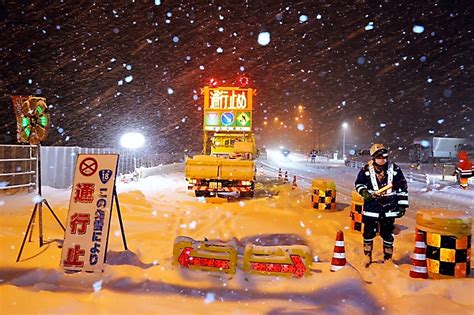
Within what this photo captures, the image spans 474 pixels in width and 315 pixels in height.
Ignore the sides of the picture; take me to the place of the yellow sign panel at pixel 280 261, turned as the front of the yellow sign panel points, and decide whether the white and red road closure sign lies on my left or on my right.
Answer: on my right

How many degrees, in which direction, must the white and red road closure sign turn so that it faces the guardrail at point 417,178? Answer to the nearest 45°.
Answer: approximately 135° to its left

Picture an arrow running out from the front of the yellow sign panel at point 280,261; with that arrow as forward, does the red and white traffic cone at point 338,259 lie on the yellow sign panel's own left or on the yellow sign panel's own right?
on the yellow sign panel's own left

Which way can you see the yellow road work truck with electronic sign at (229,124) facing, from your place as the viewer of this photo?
facing away from the viewer

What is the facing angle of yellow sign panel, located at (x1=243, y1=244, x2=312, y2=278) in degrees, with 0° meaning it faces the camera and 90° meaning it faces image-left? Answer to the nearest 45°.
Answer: approximately 0°

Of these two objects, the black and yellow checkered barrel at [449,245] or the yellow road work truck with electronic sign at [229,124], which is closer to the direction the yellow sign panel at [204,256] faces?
the black and yellow checkered barrel

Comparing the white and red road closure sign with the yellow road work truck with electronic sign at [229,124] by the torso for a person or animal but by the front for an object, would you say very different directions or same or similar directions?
very different directions

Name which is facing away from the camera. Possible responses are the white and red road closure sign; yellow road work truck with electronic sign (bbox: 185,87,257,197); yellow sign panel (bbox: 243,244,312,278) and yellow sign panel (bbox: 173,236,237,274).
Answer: the yellow road work truck with electronic sign
